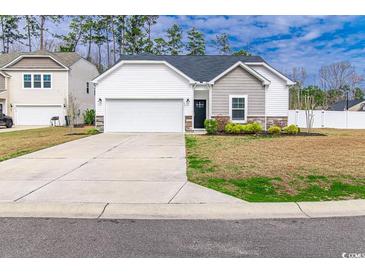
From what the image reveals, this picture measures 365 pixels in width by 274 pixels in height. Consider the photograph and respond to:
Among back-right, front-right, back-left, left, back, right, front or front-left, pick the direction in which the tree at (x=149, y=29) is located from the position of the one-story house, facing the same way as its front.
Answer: back

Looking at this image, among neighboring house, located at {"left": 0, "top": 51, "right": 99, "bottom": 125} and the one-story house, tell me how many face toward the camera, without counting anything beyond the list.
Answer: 2

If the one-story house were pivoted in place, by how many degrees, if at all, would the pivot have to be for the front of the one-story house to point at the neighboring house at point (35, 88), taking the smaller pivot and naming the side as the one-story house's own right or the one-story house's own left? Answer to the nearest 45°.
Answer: approximately 135° to the one-story house's own right

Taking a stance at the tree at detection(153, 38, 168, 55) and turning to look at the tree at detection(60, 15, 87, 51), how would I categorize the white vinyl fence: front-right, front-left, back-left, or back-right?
back-left

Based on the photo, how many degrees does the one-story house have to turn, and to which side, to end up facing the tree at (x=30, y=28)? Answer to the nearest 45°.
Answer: approximately 135° to its right

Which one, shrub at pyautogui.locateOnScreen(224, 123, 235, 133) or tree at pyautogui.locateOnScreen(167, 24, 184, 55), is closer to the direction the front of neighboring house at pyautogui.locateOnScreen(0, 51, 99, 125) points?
the shrub

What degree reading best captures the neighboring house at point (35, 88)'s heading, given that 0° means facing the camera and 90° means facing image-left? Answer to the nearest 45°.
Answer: approximately 0°

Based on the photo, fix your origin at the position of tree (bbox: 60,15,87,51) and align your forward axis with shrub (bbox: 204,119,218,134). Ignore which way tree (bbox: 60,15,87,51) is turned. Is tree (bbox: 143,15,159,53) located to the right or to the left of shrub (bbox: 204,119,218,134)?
left

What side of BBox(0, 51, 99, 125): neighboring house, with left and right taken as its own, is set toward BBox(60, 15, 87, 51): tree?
back

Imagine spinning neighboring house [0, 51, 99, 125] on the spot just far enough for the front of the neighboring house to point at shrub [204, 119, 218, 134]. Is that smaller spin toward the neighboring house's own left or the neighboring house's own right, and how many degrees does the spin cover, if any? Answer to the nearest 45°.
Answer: approximately 45° to the neighboring house's own left

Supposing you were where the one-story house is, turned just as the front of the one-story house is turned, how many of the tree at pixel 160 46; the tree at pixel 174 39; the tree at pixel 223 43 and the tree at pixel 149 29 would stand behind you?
4

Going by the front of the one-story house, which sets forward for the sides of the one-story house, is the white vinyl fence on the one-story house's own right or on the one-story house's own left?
on the one-story house's own left
